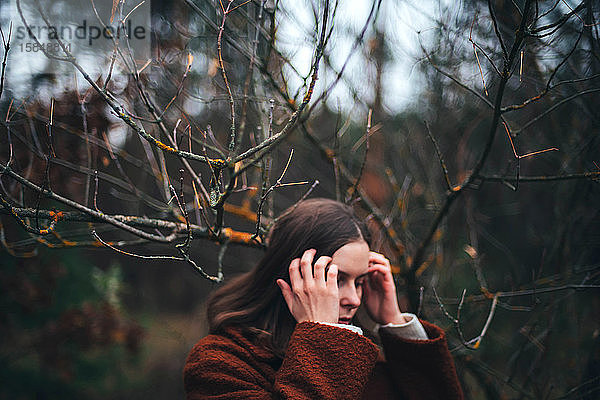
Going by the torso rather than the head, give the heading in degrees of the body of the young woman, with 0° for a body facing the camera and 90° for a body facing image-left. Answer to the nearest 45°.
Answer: approximately 315°
